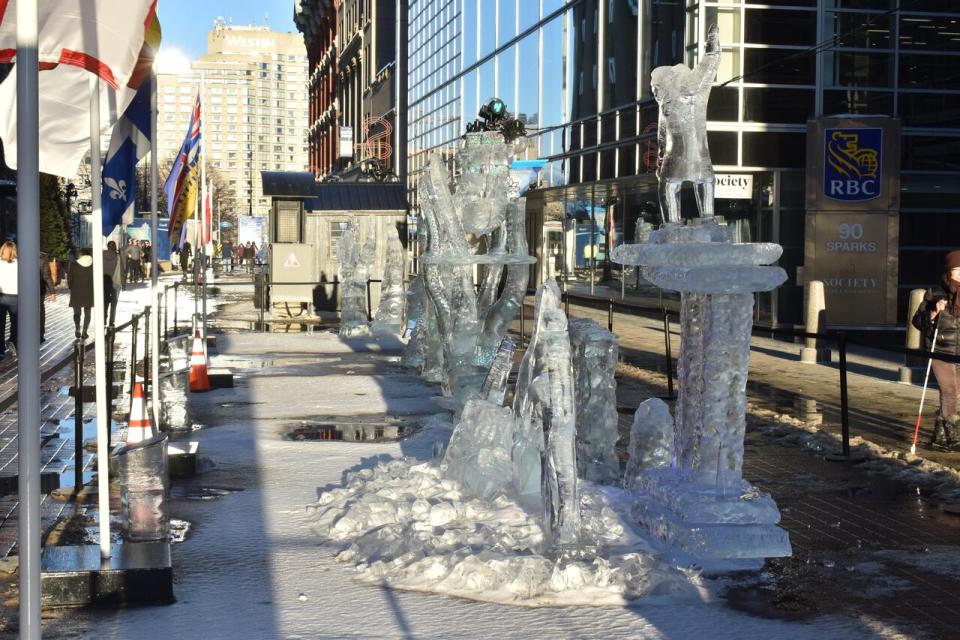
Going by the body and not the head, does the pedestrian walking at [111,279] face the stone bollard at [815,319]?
no

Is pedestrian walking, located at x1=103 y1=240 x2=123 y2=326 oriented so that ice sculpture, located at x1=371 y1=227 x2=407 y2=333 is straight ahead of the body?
no

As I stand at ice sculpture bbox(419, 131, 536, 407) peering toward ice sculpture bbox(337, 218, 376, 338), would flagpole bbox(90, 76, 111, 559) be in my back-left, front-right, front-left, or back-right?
back-left

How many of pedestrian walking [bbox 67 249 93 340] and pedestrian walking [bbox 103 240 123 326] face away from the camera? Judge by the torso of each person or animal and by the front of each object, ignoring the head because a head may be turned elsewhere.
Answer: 2

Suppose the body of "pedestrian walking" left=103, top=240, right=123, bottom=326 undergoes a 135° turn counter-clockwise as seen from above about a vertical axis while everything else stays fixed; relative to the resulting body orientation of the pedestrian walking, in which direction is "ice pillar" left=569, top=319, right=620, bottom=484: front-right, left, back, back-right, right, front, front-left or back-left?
front-left

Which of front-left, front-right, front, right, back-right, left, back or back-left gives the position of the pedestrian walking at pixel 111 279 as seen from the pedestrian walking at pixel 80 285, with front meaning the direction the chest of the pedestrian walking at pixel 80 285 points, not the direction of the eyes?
front

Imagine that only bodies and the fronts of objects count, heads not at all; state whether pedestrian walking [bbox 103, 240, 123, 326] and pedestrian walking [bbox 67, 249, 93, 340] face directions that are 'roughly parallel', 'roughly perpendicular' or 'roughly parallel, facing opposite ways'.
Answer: roughly parallel

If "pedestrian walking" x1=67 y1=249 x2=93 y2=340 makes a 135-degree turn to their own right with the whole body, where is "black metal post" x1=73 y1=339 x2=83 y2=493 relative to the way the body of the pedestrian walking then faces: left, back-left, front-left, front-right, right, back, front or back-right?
front-right

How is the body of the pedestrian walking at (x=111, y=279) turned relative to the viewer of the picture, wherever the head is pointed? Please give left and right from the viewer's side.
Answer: facing away from the viewer

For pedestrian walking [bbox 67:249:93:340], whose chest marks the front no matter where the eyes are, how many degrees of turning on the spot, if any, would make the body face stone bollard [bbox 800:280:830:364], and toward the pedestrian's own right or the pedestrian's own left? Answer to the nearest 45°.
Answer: approximately 135° to the pedestrian's own right

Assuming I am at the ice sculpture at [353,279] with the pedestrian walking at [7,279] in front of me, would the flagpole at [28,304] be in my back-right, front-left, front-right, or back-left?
front-left

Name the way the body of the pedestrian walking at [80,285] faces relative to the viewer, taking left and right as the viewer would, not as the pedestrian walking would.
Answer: facing away from the viewer
